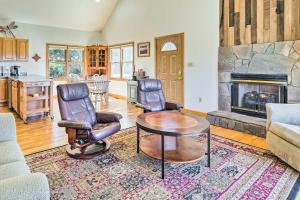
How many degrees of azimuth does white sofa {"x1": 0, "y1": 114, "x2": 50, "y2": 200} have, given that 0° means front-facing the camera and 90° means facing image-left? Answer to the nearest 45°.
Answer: approximately 315°

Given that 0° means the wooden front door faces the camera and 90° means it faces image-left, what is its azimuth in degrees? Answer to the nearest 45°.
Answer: approximately 45°

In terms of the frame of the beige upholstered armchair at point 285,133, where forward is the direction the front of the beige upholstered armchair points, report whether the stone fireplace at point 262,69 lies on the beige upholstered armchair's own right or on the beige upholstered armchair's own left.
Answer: on the beige upholstered armchair's own right

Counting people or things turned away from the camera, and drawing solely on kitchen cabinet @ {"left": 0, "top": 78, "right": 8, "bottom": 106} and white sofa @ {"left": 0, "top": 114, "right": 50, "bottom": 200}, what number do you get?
0

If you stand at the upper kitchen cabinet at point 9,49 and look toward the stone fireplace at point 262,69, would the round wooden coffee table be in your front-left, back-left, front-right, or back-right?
front-right

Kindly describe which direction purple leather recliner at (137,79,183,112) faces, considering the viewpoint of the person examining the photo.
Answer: facing the viewer and to the right of the viewer

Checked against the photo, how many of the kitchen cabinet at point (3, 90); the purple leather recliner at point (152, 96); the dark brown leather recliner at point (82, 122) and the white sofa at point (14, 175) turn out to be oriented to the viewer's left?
0
